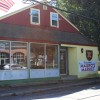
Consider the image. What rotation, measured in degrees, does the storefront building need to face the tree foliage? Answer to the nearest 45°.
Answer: approximately 90° to its left
